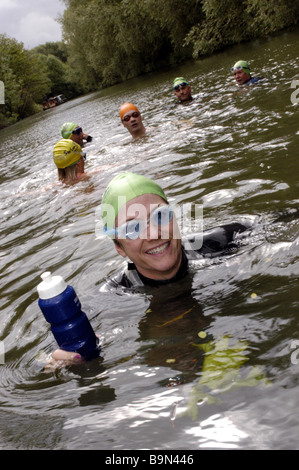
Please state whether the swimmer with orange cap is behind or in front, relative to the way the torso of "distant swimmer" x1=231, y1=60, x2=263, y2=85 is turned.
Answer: in front

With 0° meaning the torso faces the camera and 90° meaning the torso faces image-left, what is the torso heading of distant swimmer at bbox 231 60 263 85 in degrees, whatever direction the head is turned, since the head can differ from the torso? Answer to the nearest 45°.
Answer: approximately 45°

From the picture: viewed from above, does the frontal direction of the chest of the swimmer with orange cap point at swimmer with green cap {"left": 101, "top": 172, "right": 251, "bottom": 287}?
yes

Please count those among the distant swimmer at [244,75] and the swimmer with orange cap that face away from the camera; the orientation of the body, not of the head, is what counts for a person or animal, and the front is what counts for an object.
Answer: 0

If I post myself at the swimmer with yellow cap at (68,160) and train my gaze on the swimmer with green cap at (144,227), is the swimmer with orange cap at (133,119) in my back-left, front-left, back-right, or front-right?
back-left

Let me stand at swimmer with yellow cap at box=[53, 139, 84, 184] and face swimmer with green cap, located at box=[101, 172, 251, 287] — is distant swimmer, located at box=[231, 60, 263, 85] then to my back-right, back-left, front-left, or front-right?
back-left

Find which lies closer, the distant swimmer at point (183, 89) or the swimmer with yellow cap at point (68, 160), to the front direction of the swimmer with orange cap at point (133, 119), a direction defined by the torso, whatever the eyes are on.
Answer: the swimmer with yellow cap

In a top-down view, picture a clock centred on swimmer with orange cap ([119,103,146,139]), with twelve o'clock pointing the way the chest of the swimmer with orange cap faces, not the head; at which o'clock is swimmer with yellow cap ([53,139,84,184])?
The swimmer with yellow cap is roughly at 1 o'clock from the swimmer with orange cap.

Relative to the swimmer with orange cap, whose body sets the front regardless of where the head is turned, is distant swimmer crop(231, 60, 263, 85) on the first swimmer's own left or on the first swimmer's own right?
on the first swimmer's own left

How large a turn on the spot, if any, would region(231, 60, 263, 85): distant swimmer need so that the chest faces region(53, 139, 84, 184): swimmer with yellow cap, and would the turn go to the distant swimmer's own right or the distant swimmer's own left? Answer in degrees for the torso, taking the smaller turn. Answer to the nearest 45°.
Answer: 0° — they already face them
